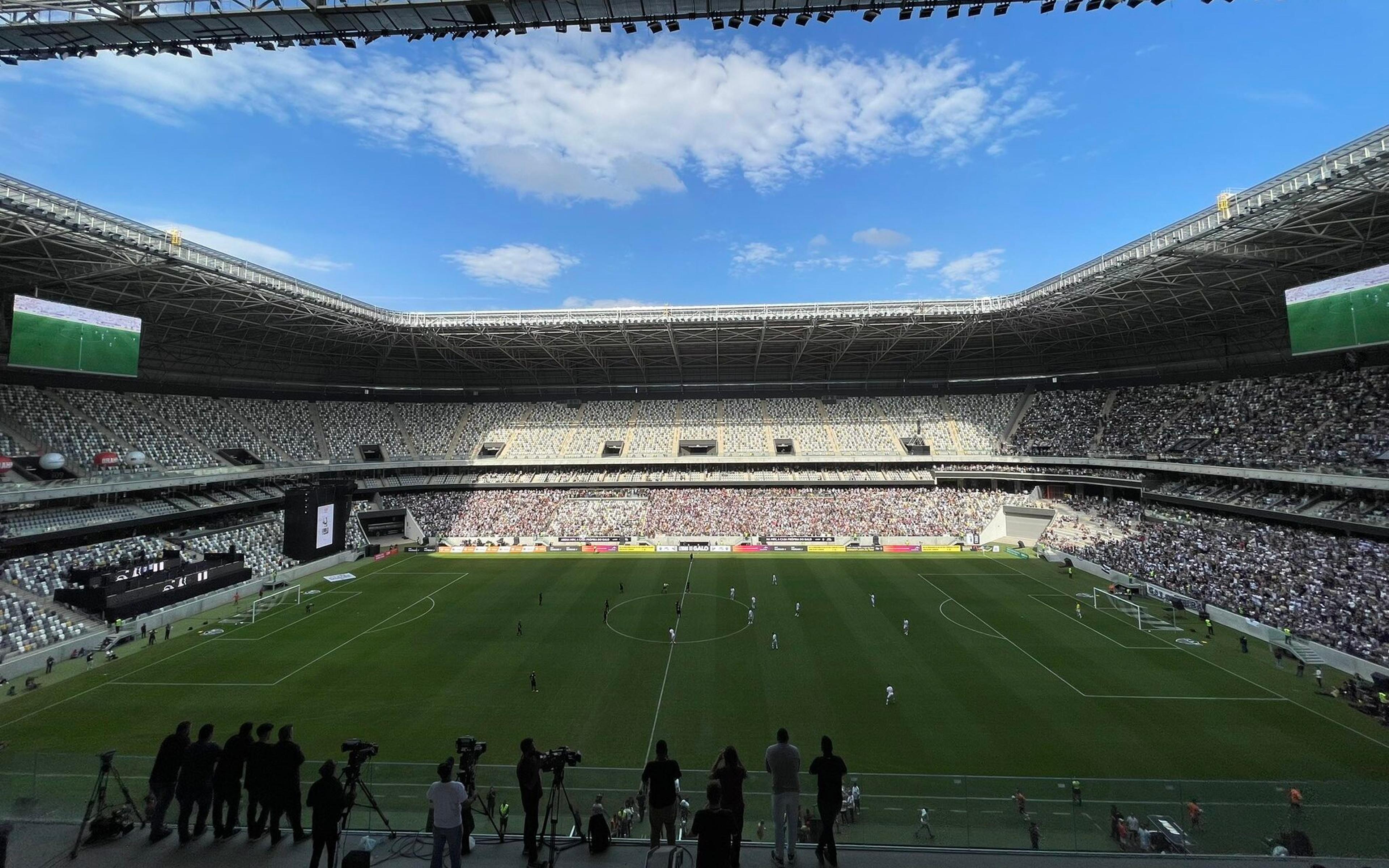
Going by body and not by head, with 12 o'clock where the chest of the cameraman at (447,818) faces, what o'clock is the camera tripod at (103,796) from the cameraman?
The camera tripod is roughly at 10 o'clock from the cameraman.

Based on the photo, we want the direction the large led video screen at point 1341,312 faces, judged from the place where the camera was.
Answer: facing the viewer and to the left of the viewer

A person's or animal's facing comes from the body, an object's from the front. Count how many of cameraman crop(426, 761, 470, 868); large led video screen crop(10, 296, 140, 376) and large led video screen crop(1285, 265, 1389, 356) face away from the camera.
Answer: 1

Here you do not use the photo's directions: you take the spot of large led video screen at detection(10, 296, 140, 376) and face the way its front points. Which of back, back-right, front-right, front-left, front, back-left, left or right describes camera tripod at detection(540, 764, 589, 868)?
front-right

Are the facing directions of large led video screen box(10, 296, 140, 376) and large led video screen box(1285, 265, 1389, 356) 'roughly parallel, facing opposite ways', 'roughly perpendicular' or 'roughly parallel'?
roughly parallel, facing opposite ways

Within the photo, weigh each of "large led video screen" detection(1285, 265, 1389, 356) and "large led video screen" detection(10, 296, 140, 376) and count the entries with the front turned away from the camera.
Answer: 0

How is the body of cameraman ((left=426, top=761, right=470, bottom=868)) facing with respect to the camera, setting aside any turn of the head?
away from the camera

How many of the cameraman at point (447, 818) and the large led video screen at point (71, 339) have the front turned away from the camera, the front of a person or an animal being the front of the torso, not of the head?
1

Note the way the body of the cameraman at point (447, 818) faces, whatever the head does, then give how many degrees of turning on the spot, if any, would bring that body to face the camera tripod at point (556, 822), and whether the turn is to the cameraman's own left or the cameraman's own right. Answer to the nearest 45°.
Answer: approximately 45° to the cameraman's own right

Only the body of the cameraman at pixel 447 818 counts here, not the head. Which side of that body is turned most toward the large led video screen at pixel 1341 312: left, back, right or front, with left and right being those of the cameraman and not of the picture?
right

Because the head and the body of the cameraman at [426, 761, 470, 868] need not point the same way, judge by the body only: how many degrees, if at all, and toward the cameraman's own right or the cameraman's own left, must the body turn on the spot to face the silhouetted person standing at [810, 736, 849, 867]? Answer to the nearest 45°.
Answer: approximately 90° to the cameraman's own right

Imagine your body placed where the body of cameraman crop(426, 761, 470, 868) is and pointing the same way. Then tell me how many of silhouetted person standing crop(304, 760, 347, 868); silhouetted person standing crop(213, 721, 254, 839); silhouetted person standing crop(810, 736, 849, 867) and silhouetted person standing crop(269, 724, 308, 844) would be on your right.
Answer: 1

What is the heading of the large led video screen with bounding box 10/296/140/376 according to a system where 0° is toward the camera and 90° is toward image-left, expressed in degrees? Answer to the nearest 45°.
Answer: approximately 315°

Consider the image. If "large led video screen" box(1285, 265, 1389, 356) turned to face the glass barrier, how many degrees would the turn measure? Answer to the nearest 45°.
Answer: approximately 45° to its left

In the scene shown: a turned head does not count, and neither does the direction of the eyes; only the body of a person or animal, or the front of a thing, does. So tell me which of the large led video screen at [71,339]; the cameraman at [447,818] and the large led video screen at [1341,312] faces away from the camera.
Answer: the cameraman

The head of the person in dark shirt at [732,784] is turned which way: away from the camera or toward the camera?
away from the camera

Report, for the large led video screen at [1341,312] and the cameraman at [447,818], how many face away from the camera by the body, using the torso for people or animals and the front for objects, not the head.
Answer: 1

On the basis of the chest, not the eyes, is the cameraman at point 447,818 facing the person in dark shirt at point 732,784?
no

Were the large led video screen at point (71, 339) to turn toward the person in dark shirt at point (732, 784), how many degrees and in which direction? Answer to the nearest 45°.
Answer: approximately 45° to its right

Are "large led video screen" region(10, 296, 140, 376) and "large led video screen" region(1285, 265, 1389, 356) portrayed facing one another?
yes
